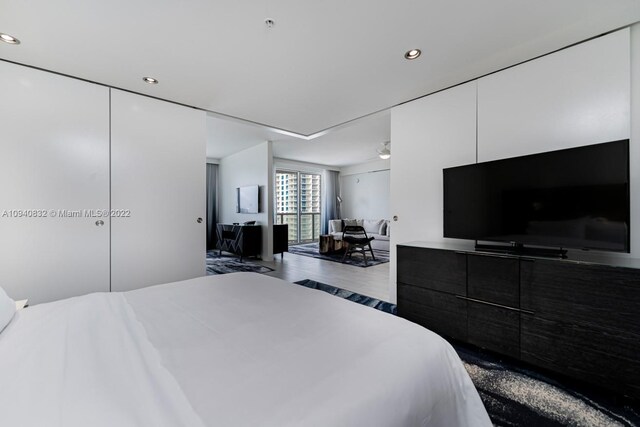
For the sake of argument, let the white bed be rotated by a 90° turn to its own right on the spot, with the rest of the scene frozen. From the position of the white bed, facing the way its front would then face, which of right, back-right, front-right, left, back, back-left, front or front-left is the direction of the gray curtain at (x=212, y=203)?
back-left

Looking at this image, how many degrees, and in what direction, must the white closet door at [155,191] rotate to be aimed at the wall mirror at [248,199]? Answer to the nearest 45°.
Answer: approximately 90° to its left

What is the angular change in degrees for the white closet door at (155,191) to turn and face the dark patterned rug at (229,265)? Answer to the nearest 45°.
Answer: approximately 90° to its left

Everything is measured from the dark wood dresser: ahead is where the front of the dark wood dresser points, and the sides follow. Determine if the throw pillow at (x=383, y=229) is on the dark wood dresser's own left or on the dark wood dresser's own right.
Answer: on the dark wood dresser's own right

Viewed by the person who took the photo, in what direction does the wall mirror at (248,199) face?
facing the viewer and to the left of the viewer

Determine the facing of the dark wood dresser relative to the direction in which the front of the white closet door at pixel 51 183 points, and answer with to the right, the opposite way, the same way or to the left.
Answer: the opposite way

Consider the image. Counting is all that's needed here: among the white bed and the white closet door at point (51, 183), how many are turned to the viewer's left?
0

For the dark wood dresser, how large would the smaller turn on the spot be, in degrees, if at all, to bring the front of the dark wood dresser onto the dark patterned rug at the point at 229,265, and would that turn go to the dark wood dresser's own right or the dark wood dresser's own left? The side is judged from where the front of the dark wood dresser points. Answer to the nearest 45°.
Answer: approximately 45° to the dark wood dresser's own right

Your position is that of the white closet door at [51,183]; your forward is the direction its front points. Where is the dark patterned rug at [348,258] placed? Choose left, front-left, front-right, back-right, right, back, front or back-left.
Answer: front-left

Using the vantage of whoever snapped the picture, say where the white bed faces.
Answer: facing away from the viewer and to the right of the viewer
